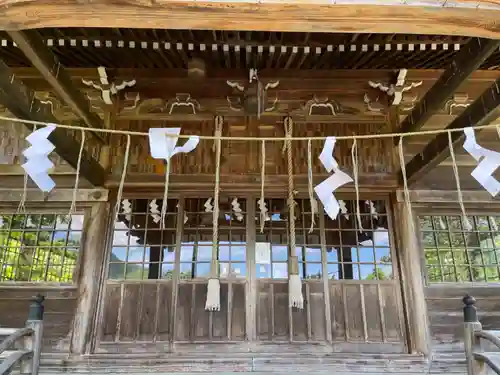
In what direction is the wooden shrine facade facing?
toward the camera

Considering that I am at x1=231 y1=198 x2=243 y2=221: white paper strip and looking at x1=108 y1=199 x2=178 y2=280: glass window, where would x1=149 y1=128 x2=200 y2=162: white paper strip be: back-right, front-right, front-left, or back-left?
front-left
